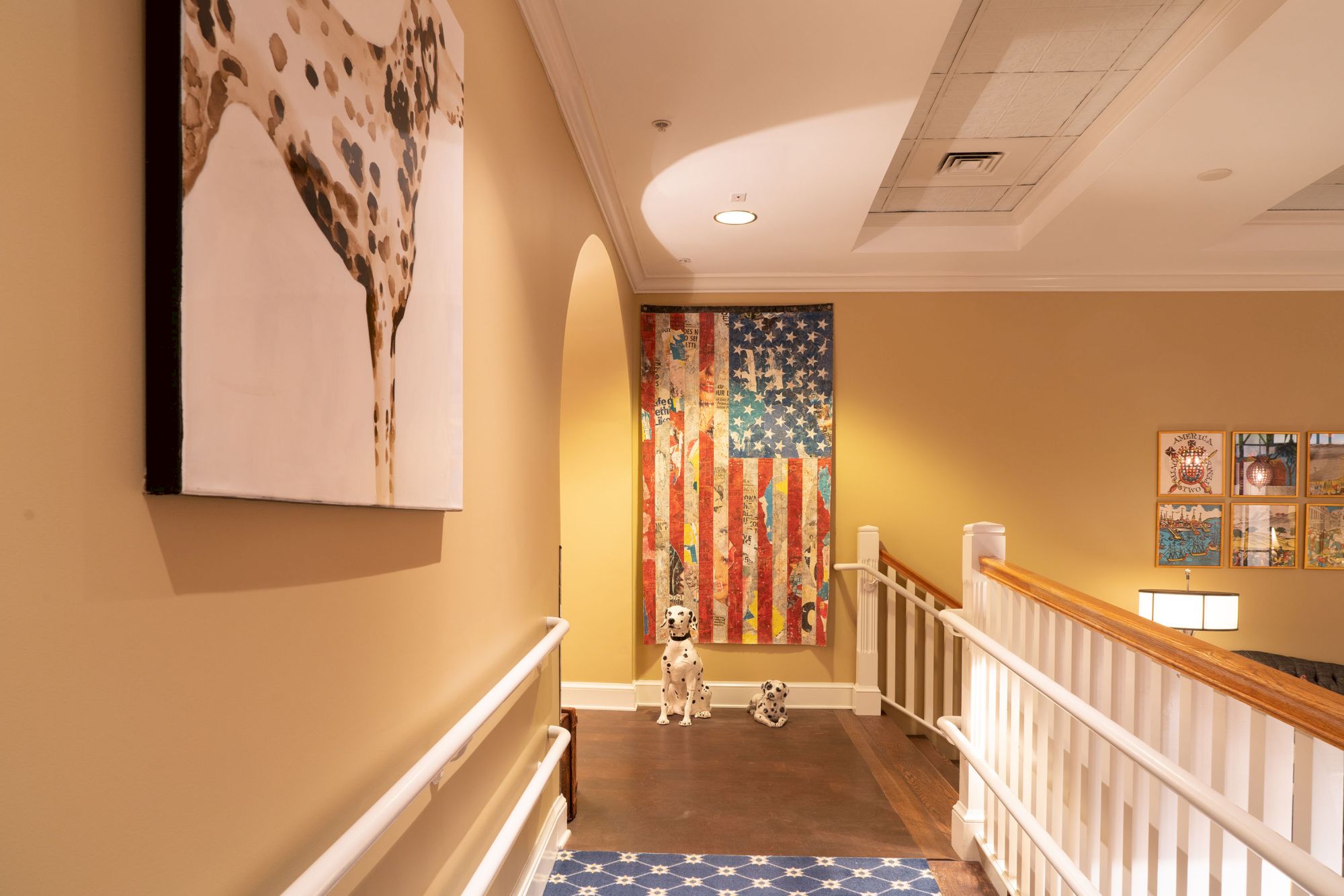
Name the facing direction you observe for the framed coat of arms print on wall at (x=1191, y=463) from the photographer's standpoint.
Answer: facing the viewer

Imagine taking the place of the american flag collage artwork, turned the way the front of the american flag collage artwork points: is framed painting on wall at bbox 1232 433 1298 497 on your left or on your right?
on your left

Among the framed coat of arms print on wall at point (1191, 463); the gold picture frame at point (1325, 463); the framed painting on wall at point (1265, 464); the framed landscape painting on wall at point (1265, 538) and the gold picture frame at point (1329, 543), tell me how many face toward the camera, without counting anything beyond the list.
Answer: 5

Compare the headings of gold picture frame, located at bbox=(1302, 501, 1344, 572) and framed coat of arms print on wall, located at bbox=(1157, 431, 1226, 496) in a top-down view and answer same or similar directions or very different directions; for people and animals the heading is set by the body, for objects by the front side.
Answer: same or similar directions

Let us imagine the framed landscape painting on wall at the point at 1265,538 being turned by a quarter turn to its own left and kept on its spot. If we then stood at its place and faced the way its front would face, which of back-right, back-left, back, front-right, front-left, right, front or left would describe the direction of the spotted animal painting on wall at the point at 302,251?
right

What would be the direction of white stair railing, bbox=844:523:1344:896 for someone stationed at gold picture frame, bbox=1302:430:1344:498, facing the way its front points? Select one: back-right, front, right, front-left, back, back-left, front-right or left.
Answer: front

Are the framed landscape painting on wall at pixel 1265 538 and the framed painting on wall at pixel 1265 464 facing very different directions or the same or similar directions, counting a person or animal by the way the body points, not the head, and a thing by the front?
same or similar directions

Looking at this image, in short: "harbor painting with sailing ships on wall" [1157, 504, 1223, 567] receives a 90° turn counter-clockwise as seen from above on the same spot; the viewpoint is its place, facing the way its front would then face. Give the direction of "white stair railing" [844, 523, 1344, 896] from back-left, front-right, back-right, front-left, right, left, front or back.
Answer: right

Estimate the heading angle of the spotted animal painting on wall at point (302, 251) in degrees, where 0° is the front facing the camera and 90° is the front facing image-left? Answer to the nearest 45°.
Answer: approximately 315°

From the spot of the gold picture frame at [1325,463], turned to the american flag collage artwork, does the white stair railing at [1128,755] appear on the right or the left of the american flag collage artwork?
left

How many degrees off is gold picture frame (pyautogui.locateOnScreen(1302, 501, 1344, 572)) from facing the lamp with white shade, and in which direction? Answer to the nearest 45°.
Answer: approximately 45° to its right

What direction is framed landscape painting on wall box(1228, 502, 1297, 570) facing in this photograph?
toward the camera

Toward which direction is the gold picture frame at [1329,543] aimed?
toward the camera

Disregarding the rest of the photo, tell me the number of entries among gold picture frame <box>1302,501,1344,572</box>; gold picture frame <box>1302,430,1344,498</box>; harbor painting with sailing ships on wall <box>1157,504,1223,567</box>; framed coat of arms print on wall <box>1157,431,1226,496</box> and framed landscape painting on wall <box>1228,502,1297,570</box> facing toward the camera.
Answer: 5

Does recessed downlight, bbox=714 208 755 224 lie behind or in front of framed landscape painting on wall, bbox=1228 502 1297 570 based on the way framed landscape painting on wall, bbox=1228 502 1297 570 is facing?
in front

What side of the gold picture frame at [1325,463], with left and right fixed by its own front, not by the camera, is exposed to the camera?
front

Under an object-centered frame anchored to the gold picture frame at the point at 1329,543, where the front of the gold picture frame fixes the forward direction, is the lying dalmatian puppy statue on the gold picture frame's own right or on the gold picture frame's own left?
on the gold picture frame's own right
